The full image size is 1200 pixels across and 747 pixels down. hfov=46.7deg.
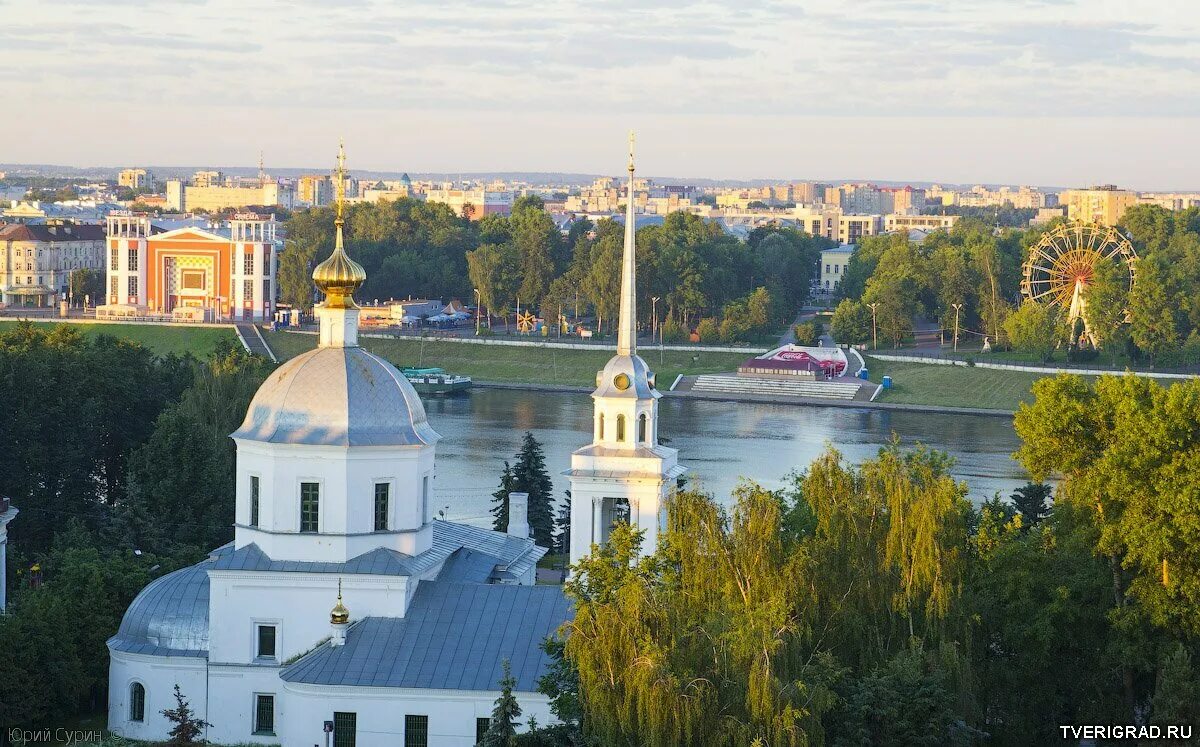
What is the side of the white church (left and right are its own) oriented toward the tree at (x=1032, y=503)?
front

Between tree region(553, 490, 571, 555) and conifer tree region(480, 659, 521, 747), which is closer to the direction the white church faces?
the tree

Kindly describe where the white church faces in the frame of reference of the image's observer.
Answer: facing away from the viewer and to the right of the viewer

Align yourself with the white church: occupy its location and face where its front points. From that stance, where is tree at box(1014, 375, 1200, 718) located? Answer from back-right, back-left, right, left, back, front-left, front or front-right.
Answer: front-right

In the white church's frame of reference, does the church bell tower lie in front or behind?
in front

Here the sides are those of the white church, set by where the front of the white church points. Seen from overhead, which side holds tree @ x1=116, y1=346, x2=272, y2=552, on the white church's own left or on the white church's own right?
on the white church's own left

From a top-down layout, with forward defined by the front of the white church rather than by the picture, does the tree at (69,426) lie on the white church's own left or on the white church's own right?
on the white church's own left
